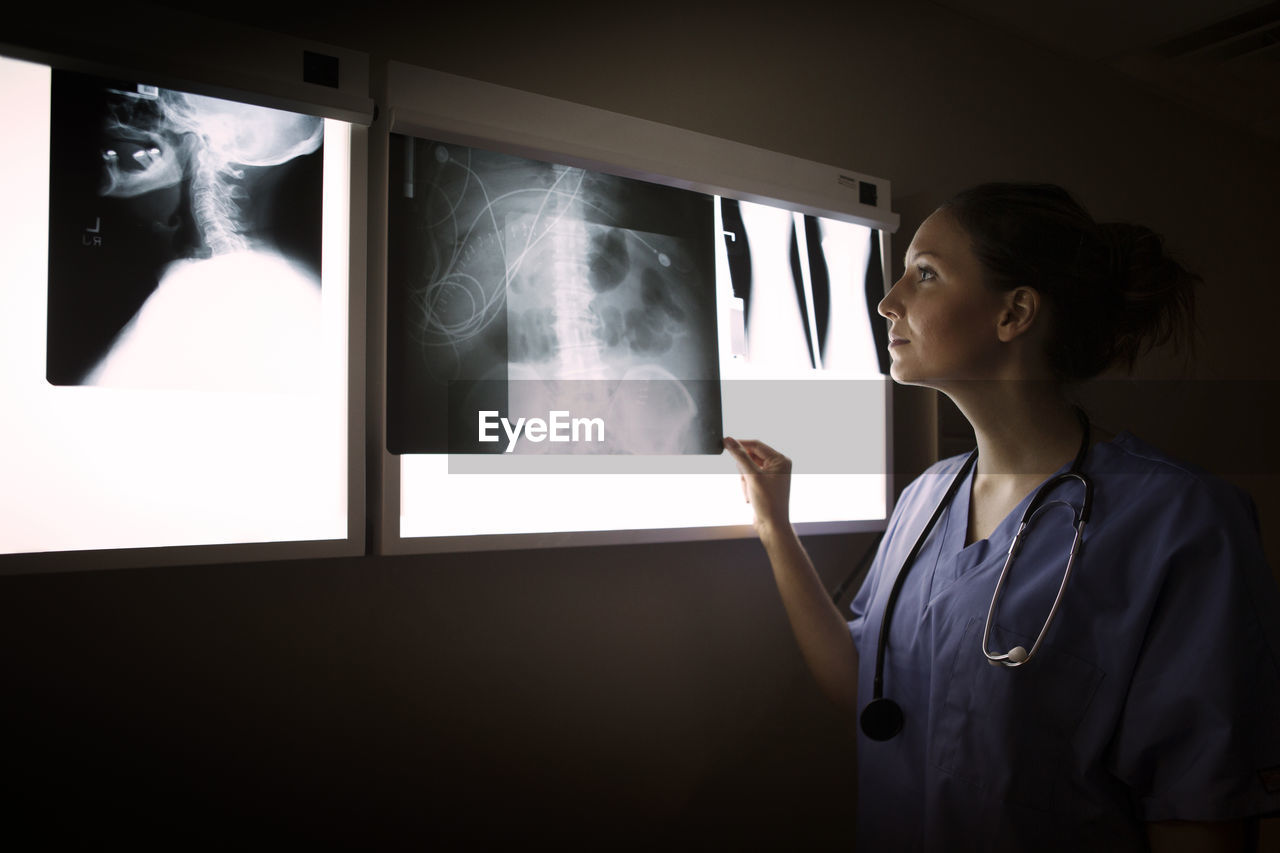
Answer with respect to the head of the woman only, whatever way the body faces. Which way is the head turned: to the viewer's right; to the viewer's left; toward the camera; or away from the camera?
to the viewer's left

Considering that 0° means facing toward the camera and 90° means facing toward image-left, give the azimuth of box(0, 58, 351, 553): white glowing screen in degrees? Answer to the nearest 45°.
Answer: approximately 315°
